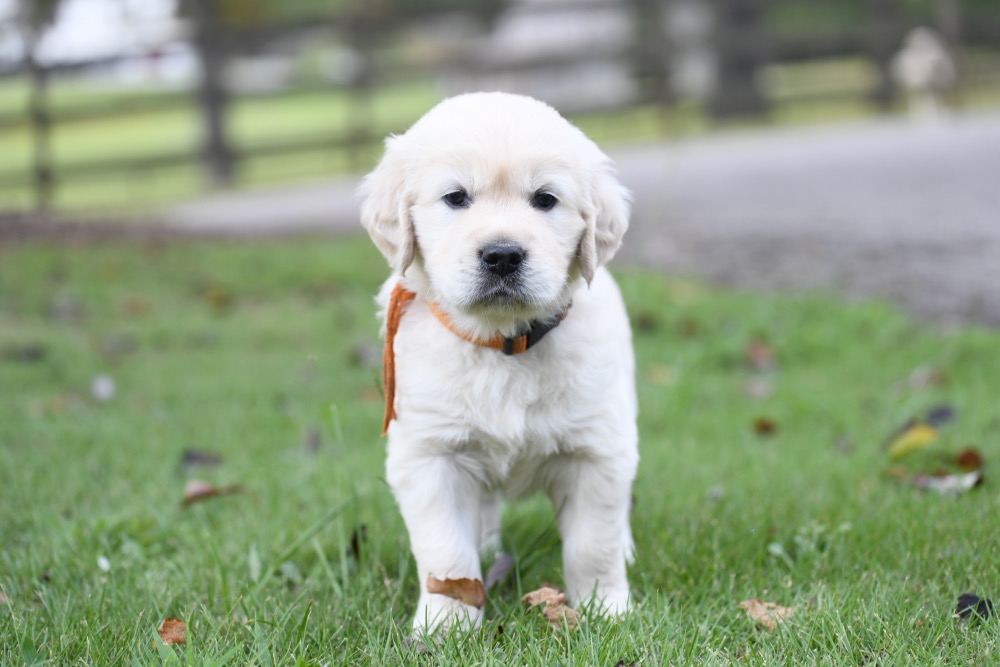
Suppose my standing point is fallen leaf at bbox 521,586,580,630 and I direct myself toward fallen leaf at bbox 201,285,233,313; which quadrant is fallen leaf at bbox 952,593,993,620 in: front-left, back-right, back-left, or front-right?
back-right

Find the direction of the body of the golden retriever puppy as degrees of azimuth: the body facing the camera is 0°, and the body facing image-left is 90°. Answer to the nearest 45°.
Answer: approximately 0°

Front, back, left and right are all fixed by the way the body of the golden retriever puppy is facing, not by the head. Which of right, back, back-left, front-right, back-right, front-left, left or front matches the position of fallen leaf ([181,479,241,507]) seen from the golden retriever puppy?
back-right

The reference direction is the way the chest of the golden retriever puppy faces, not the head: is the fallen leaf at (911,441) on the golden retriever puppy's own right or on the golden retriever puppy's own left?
on the golden retriever puppy's own left

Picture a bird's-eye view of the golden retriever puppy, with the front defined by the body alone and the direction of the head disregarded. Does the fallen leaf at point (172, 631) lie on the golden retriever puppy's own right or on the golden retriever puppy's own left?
on the golden retriever puppy's own right

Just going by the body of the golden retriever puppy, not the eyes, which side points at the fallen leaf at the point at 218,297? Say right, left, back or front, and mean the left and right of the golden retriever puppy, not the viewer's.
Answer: back

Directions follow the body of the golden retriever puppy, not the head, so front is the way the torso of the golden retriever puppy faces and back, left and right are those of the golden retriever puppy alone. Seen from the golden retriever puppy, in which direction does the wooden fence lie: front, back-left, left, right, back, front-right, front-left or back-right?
back
